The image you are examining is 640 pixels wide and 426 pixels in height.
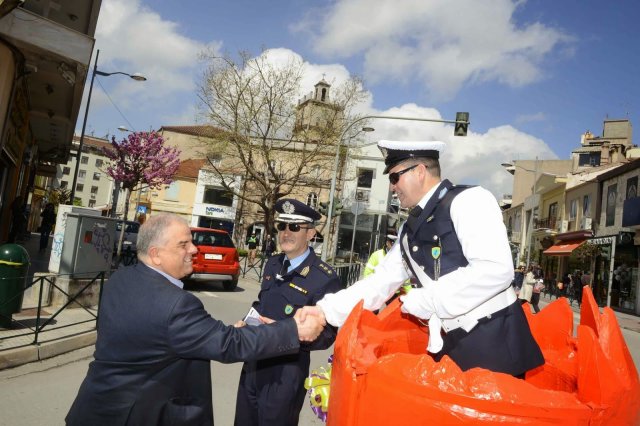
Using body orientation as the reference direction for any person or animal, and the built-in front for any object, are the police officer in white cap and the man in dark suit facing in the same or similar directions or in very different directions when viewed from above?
very different directions

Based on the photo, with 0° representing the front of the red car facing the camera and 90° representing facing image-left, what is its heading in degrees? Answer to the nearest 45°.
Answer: approximately 180°

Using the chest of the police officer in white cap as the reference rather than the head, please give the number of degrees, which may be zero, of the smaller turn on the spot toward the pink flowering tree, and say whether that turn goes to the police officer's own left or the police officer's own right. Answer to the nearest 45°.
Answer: approximately 90° to the police officer's own right

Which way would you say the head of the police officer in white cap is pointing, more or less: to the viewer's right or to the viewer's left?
to the viewer's left

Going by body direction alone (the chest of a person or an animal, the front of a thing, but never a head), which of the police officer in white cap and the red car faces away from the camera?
the red car

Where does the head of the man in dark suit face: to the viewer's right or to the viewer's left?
to the viewer's right

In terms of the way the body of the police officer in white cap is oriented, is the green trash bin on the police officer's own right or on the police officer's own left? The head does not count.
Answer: on the police officer's own right

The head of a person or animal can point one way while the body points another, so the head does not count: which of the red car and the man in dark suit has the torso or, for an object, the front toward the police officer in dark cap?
the man in dark suit

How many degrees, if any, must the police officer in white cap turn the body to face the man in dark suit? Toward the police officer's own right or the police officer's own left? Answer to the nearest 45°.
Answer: approximately 45° to the police officer's own right

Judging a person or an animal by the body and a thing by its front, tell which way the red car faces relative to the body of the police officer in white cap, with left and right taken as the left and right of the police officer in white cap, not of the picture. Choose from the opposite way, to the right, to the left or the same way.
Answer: to the right

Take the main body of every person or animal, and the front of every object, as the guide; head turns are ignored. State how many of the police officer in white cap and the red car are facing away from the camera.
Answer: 1

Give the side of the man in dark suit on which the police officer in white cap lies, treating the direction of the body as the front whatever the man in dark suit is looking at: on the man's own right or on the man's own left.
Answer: on the man's own right

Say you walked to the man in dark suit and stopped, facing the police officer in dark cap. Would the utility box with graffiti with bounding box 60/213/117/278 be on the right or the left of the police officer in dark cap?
left

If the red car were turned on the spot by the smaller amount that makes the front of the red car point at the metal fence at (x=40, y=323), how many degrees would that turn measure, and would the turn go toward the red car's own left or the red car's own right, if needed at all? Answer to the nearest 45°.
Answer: approximately 180°
